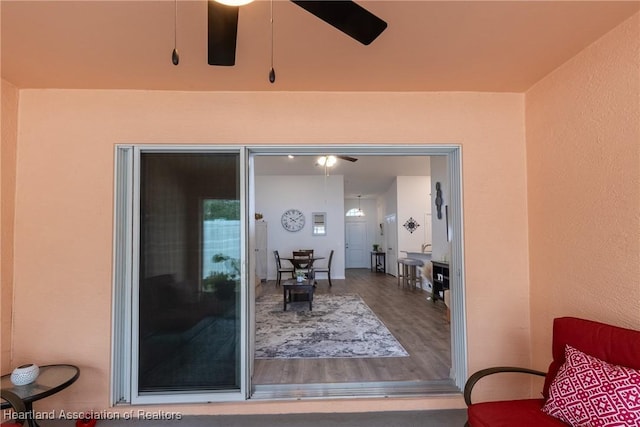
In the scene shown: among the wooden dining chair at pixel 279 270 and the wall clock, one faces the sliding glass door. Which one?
the wall clock

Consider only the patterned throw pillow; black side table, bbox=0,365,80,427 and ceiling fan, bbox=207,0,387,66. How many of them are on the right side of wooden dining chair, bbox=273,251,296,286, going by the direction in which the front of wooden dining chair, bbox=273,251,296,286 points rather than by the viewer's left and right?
3

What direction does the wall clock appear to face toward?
toward the camera

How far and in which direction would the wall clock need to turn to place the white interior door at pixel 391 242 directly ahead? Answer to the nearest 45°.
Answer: approximately 90° to its left

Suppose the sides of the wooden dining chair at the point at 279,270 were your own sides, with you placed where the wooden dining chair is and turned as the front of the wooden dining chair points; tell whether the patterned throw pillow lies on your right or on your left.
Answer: on your right

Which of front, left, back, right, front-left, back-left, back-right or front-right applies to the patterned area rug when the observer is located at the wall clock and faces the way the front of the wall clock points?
front

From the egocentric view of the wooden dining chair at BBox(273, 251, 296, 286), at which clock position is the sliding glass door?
The sliding glass door is roughly at 3 o'clock from the wooden dining chair.

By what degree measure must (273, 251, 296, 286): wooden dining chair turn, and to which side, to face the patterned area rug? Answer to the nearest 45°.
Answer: approximately 90° to its right

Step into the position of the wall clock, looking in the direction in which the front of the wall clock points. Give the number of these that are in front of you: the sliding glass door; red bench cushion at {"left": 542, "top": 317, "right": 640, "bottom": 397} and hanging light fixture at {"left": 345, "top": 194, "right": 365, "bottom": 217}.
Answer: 2

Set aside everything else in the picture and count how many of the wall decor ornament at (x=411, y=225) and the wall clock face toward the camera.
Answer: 2

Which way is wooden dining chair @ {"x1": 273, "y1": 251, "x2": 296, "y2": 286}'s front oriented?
to the viewer's right

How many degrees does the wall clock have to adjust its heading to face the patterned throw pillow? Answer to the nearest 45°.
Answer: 0° — it already faces it

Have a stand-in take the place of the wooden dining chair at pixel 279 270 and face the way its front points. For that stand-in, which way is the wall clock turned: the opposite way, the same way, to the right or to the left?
to the right
